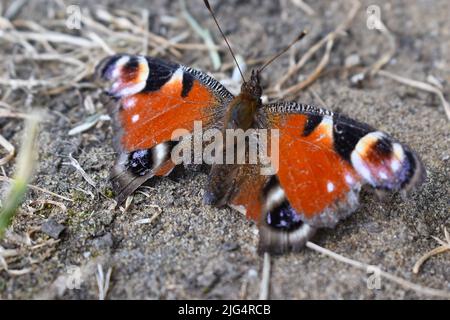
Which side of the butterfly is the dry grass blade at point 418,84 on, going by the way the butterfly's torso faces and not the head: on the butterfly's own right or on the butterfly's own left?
on the butterfly's own right

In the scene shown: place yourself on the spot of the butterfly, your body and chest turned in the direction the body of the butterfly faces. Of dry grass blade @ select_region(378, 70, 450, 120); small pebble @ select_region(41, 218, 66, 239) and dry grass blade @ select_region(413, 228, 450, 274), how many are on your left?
1

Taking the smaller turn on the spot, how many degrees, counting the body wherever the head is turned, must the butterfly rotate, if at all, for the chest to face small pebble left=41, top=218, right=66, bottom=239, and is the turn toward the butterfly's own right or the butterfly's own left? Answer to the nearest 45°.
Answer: approximately 90° to the butterfly's own left

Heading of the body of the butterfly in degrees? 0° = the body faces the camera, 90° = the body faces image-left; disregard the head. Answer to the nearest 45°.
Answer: approximately 180°
